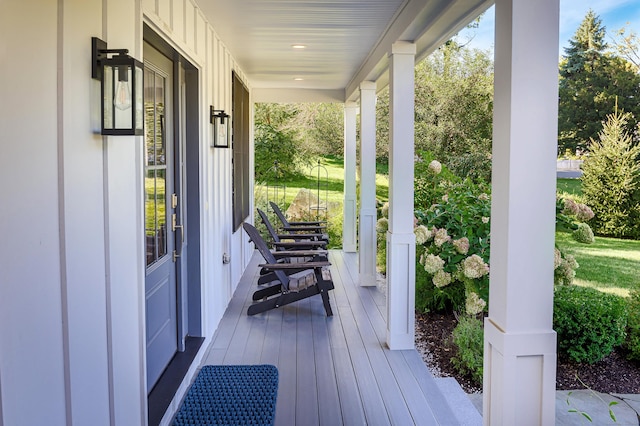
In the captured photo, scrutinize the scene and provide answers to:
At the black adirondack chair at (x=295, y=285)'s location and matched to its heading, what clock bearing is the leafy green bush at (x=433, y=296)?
The leafy green bush is roughly at 12 o'clock from the black adirondack chair.

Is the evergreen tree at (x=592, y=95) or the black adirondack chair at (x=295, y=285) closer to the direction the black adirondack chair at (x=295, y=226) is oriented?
the evergreen tree

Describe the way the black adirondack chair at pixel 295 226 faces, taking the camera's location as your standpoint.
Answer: facing to the right of the viewer

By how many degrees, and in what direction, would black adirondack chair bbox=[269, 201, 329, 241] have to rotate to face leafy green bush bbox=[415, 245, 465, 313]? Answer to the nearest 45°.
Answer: approximately 45° to its right

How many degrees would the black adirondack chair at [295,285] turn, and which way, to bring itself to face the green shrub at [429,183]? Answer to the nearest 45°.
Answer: approximately 45° to its left

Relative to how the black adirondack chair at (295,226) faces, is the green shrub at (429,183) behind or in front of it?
in front

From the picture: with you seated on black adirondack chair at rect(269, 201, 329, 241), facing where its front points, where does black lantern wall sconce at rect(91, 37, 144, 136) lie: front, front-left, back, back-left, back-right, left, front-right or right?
right

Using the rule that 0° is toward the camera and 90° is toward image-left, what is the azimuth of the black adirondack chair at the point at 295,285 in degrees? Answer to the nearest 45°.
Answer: approximately 270°

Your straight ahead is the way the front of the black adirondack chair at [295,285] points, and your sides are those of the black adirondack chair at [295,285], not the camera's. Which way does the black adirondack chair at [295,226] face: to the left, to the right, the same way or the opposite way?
the same way

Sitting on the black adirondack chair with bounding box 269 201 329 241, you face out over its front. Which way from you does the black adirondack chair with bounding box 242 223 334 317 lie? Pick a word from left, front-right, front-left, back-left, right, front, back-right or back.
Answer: right

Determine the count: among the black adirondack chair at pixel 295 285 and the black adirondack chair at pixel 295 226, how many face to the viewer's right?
2

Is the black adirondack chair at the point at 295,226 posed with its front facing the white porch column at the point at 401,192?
no

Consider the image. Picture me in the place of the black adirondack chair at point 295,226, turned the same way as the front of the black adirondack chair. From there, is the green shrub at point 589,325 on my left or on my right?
on my right

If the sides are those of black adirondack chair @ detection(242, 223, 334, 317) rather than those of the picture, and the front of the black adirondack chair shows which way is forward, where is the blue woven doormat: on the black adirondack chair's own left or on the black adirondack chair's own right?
on the black adirondack chair's own right

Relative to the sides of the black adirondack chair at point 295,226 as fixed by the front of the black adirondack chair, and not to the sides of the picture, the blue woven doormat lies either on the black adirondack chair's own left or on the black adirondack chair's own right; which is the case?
on the black adirondack chair's own right

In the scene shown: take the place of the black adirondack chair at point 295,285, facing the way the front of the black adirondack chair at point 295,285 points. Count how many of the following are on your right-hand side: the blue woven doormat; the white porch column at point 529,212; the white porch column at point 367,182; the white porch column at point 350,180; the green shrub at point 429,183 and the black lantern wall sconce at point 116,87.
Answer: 3
